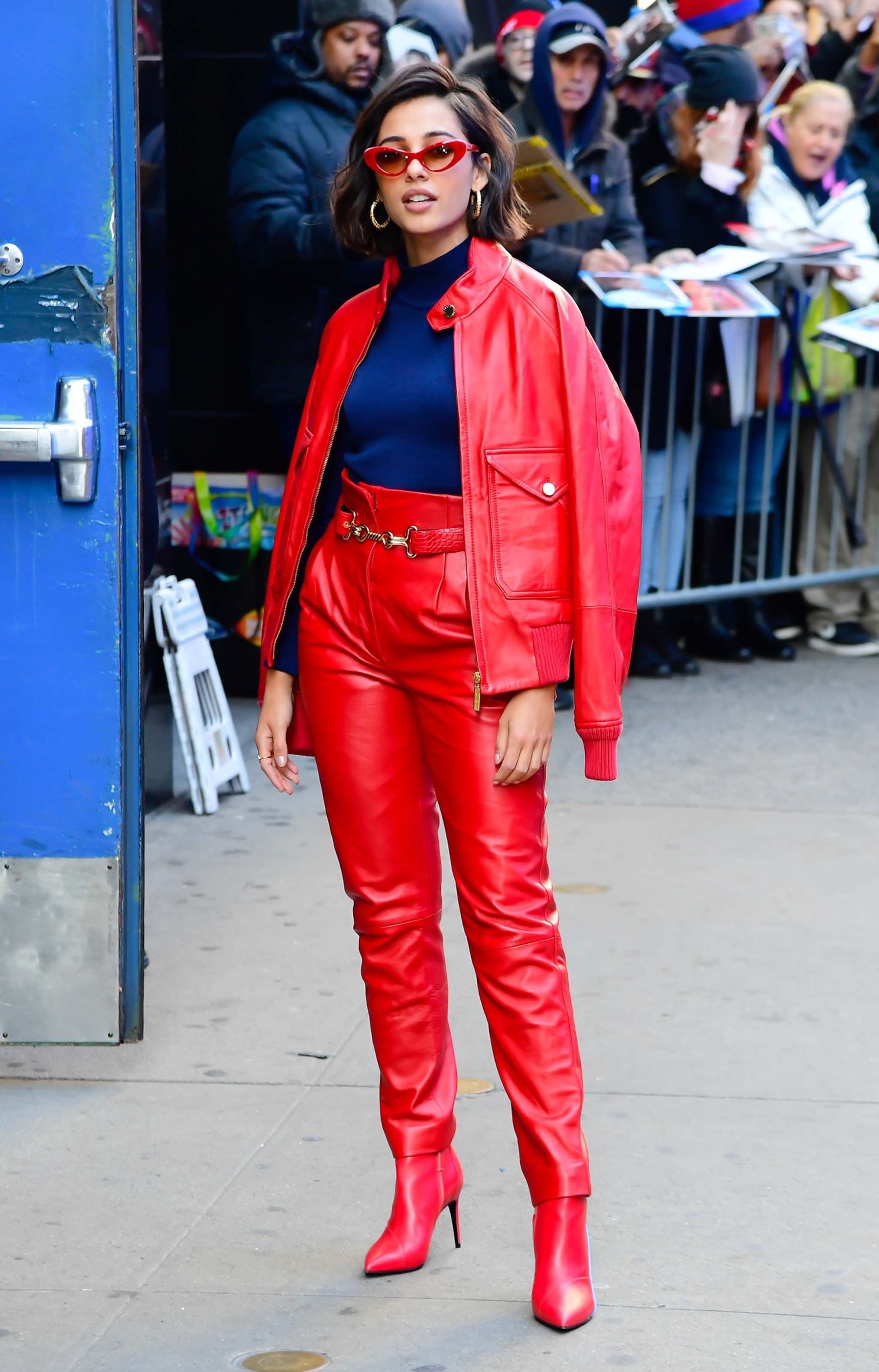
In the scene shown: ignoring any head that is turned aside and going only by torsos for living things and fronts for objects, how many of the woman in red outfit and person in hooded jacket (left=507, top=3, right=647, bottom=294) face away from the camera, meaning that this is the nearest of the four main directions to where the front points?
0

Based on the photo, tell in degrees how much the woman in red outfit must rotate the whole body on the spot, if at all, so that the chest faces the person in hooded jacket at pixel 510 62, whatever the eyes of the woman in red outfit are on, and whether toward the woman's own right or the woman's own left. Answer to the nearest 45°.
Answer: approximately 135° to the woman's own right

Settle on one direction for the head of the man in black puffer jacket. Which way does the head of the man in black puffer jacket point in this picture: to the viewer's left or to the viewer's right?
to the viewer's right

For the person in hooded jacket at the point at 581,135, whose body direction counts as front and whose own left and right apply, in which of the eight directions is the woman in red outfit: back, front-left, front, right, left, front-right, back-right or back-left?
front

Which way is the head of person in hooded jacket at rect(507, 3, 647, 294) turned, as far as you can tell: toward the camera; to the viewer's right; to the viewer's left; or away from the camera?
toward the camera

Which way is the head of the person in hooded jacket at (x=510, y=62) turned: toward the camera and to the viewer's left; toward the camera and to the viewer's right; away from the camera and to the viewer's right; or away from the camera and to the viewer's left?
toward the camera and to the viewer's right

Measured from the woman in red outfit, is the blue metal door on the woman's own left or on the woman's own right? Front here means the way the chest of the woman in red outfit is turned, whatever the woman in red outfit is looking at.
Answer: on the woman's own right

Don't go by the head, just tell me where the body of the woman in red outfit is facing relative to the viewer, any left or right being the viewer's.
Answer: facing the viewer and to the left of the viewer

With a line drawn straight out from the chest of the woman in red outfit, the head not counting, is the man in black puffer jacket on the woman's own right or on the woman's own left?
on the woman's own right

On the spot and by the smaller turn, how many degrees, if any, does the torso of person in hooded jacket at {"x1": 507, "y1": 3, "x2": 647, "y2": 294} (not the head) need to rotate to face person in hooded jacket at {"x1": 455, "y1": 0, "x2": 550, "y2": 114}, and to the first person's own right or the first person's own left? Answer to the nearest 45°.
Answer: approximately 135° to the first person's own right

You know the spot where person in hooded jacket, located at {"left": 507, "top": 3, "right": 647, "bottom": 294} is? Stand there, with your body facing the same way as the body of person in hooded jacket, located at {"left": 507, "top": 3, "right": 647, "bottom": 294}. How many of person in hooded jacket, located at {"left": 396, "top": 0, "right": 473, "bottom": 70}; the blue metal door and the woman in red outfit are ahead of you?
2

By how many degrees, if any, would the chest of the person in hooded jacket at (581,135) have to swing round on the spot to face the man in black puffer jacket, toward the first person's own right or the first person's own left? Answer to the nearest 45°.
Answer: approximately 45° to the first person's own right

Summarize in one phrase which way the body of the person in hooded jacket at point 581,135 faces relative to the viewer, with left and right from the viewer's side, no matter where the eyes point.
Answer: facing the viewer

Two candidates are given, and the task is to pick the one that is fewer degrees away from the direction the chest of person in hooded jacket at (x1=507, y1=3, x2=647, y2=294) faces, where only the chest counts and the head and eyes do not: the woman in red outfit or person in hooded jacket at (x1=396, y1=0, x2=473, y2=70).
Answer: the woman in red outfit

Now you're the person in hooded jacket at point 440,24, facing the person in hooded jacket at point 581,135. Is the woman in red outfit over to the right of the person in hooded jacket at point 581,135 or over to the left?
right
